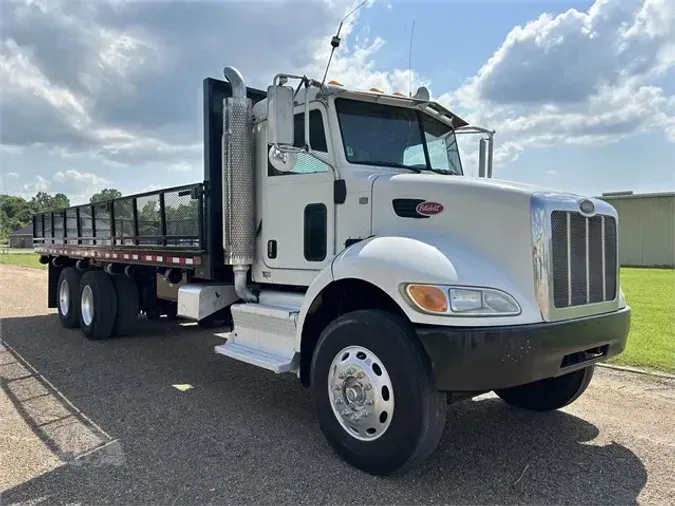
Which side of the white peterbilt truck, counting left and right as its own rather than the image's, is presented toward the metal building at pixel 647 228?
left

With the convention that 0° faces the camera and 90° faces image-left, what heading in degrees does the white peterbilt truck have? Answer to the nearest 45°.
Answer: approximately 315°
